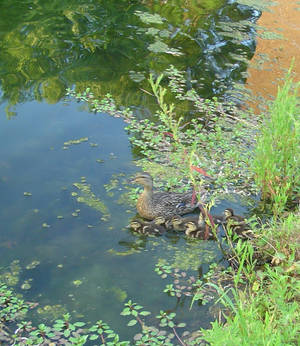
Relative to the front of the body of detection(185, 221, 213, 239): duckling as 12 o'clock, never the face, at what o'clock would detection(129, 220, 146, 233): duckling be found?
detection(129, 220, 146, 233): duckling is roughly at 12 o'clock from detection(185, 221, 213, 239): duckling.

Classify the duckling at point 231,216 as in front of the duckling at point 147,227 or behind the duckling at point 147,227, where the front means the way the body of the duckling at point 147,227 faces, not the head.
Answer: behind

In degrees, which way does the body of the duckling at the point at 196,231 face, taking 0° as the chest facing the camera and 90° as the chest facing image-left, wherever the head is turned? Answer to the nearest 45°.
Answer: approximately 90°

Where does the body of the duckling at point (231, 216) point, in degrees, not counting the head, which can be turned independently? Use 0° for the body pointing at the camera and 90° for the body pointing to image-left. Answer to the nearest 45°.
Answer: approximately 90°

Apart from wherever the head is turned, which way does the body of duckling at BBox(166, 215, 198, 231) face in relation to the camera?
to the viewer's left

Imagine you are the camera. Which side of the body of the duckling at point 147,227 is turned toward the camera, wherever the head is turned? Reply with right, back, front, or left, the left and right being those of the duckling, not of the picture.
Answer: left

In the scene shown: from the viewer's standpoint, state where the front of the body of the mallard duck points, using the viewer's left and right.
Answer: facing to the left of the viewer

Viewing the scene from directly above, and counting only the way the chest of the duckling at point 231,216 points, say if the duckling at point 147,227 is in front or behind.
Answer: in front
